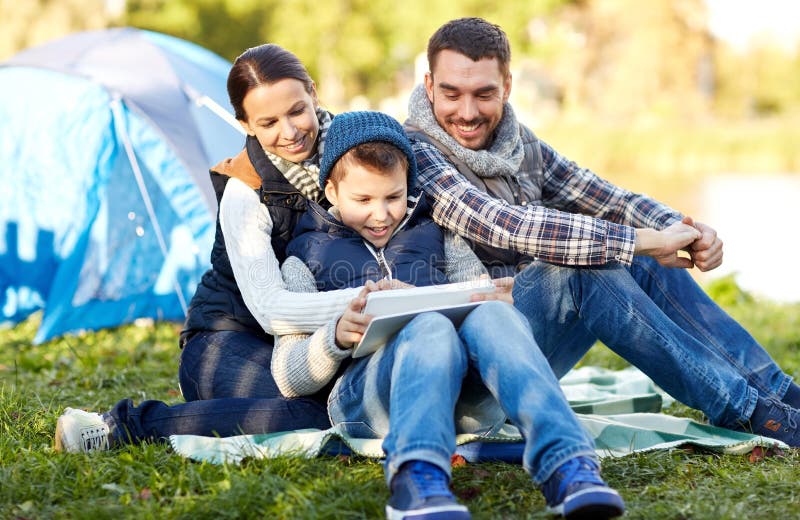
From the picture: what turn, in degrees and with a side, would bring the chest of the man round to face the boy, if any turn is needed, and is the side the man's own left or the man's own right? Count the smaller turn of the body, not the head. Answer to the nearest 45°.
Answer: approximately 90° to the man's own right

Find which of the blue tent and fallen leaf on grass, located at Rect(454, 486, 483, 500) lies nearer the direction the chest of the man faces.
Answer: the fallen leaf on grass

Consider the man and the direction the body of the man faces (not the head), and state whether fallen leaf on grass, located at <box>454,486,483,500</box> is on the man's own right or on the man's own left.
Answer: on the man's own right

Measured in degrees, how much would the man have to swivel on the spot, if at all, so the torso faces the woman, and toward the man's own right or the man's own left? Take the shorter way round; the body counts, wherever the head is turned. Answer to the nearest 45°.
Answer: approximately 135° to the man's own right

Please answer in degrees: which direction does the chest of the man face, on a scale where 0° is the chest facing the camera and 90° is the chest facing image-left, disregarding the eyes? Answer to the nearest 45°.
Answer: approximately 315°
